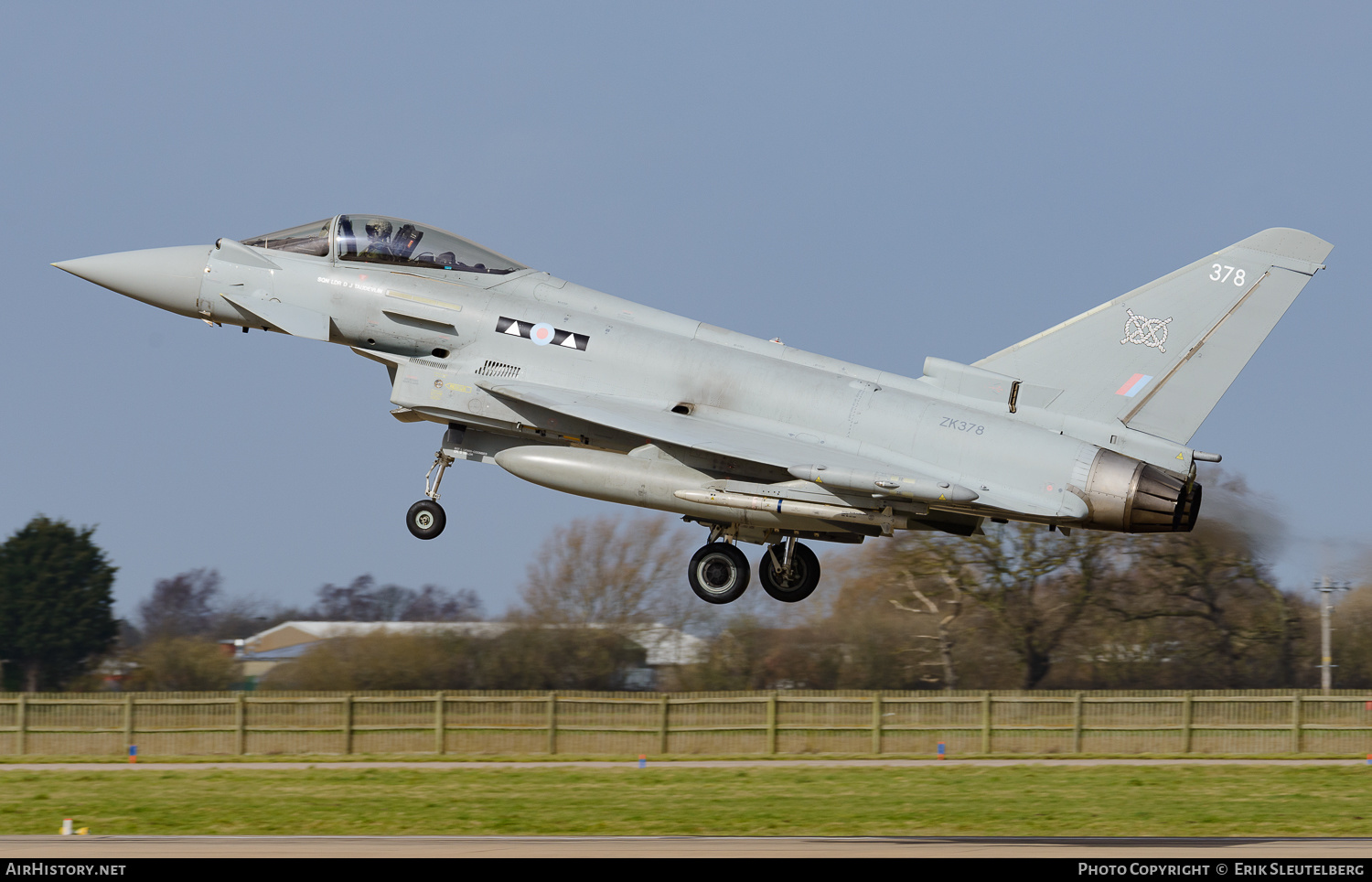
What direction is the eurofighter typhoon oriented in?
to the viewer's left

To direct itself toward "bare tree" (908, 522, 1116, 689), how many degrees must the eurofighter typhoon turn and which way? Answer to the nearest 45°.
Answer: approximately 90° to its right

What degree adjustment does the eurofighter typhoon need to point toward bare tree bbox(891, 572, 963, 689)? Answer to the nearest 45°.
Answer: approximately 90° to its right

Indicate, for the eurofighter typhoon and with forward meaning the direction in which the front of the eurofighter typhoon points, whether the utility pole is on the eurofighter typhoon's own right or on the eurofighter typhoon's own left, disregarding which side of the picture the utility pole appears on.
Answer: on the eurofighter typhoon's own right

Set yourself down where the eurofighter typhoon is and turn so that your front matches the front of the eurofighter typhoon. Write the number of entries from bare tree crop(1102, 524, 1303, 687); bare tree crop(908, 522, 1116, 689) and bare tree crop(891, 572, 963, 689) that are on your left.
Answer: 0

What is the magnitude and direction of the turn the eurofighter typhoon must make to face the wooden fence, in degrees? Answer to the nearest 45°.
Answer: approximately 90° to its right
